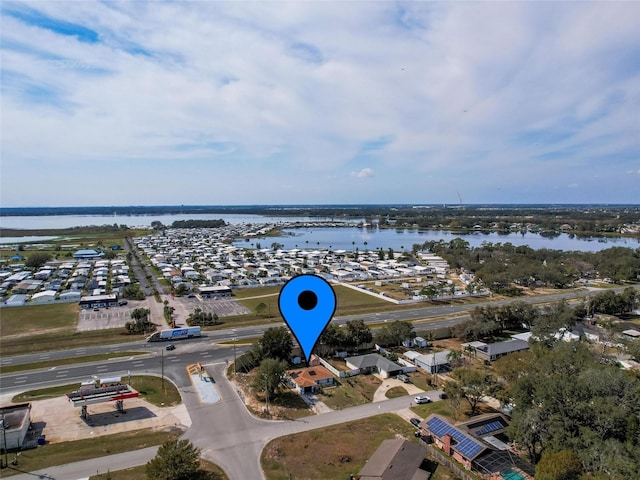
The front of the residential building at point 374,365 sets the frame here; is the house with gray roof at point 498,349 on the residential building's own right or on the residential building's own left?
on the residential building's own left

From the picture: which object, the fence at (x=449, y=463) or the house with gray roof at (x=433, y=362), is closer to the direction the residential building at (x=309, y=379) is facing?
the fence

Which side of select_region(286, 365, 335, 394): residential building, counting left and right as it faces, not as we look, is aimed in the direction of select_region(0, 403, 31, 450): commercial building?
right

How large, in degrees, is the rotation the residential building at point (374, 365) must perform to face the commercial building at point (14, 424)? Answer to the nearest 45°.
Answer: approximately 45° to its right

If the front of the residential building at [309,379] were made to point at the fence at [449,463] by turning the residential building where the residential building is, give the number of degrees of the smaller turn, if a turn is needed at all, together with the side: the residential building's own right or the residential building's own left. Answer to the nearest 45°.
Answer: approximately 45° to the residential building's own left

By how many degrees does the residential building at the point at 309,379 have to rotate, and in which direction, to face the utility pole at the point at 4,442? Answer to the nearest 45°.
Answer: approximately 45° to its right

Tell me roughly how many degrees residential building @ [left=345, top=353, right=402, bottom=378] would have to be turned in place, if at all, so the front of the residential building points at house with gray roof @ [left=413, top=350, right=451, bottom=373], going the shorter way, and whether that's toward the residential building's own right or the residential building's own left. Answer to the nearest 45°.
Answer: approximately 90° to the residential building's own left

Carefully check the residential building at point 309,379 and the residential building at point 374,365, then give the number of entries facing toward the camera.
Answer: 2

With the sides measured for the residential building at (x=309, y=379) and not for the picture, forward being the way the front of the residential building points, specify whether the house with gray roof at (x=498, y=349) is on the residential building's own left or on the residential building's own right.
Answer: on the residential building's own left

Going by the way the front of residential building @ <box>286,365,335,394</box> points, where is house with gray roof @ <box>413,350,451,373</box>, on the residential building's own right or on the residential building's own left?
on the residential building's own left

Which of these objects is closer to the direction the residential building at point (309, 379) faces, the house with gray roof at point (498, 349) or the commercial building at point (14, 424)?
the commercial building

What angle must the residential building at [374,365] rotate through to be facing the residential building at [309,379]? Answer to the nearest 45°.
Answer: approximately 45° to its right
